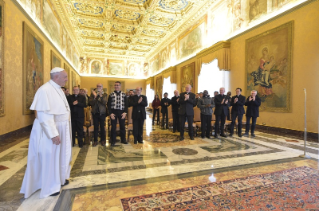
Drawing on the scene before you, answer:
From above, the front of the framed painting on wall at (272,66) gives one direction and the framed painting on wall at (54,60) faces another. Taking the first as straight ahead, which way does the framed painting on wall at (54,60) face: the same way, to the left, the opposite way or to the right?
the opposite way

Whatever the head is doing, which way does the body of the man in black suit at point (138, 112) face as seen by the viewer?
toward the camera

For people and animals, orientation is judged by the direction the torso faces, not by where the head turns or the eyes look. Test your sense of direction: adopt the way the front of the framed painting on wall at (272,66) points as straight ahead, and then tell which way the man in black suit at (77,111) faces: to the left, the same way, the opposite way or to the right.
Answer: to the left

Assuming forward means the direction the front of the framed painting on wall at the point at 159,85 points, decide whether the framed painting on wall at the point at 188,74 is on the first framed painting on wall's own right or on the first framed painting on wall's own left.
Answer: on the first framed painting on wall's own left

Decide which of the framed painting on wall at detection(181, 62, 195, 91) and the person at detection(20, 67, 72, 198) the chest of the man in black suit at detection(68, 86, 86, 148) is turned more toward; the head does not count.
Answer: the person

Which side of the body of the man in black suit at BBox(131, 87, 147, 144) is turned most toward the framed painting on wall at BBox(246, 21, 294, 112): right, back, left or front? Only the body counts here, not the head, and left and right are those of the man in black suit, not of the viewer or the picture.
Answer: left

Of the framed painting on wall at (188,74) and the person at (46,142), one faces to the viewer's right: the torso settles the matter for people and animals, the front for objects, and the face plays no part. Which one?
the person

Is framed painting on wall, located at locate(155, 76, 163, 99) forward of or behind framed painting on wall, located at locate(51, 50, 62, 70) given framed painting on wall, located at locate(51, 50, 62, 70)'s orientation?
forward

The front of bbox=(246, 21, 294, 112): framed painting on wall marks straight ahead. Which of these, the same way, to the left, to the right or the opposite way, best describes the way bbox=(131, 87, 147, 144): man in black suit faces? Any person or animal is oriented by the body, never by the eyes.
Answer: to the left

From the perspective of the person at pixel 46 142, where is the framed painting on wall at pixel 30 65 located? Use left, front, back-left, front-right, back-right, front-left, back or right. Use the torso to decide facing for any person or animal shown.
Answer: left

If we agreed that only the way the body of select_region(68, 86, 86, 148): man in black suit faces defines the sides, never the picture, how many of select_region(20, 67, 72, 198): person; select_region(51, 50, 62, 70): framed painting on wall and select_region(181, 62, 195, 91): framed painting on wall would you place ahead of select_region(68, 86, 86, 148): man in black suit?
1

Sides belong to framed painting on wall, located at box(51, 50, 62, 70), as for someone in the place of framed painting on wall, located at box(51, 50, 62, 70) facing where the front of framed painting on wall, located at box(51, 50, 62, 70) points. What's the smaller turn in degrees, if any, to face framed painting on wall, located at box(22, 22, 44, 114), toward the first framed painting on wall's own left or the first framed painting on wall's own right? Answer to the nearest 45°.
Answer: approximately 90° to the first framed painting on wall's own right

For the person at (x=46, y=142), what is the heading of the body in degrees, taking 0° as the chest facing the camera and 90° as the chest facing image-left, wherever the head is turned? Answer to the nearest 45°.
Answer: approximately 270°

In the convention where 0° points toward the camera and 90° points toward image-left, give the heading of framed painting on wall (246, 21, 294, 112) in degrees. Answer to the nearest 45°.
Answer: approximately 45°

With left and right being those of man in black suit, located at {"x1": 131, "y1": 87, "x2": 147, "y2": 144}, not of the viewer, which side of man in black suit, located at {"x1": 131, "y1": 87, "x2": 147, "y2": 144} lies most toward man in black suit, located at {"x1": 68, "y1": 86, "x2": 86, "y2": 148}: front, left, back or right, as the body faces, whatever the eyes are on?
right

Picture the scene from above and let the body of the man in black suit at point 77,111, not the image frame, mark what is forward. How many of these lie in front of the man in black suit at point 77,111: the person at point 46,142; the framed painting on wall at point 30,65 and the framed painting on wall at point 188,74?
1
